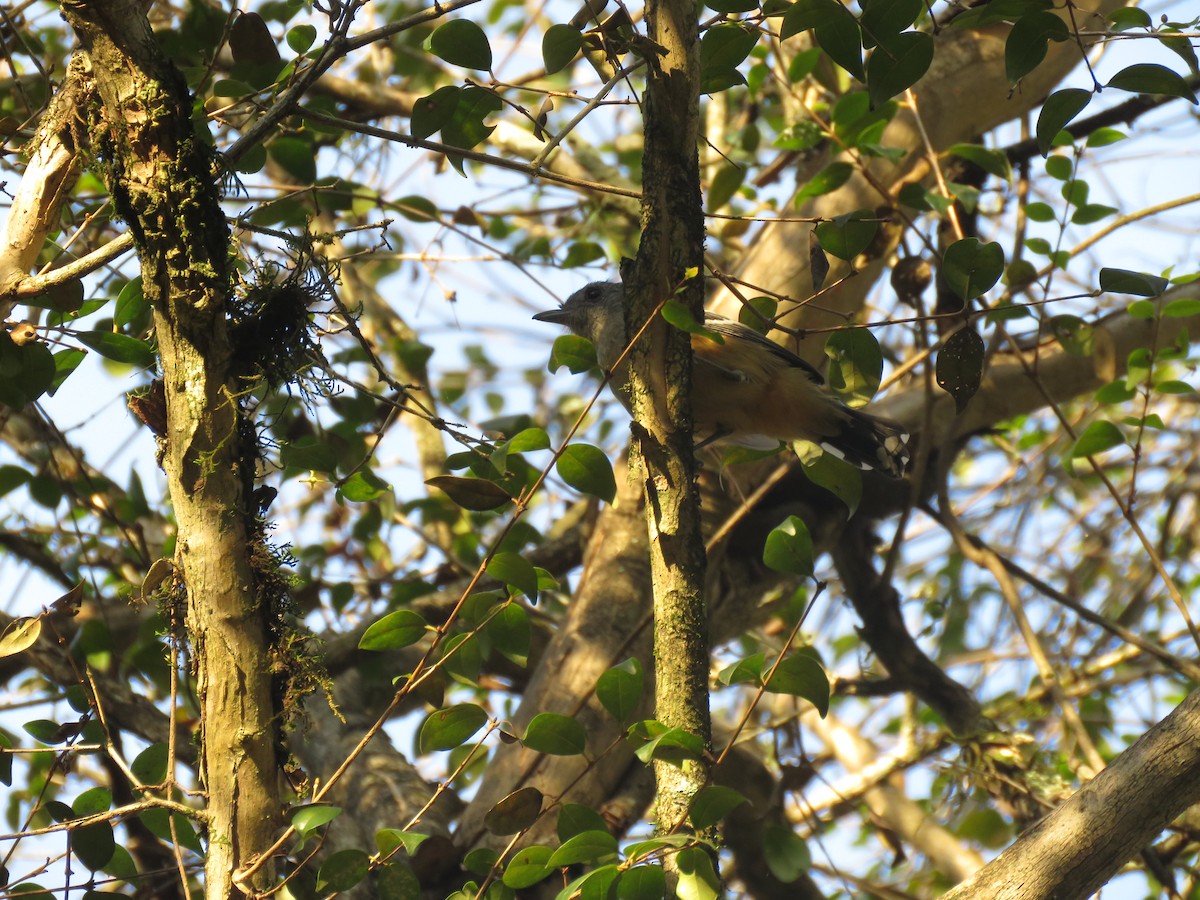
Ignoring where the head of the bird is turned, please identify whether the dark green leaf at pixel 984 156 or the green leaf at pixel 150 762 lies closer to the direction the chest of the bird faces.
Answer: the green leaf

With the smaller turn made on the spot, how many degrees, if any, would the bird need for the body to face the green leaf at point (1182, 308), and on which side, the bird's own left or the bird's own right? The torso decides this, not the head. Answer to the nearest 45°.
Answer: approximately 135° to the bird's own left

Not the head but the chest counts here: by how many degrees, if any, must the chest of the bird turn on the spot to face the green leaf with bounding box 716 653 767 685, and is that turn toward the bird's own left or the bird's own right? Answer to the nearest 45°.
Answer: approximately 90° to the bird's own left

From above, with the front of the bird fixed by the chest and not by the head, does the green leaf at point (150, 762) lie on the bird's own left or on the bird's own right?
on the bird's own left

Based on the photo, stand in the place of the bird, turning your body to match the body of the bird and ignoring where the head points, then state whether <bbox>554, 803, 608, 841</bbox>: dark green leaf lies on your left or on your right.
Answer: on your left

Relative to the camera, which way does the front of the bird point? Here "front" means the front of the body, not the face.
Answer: to the viewer's left
